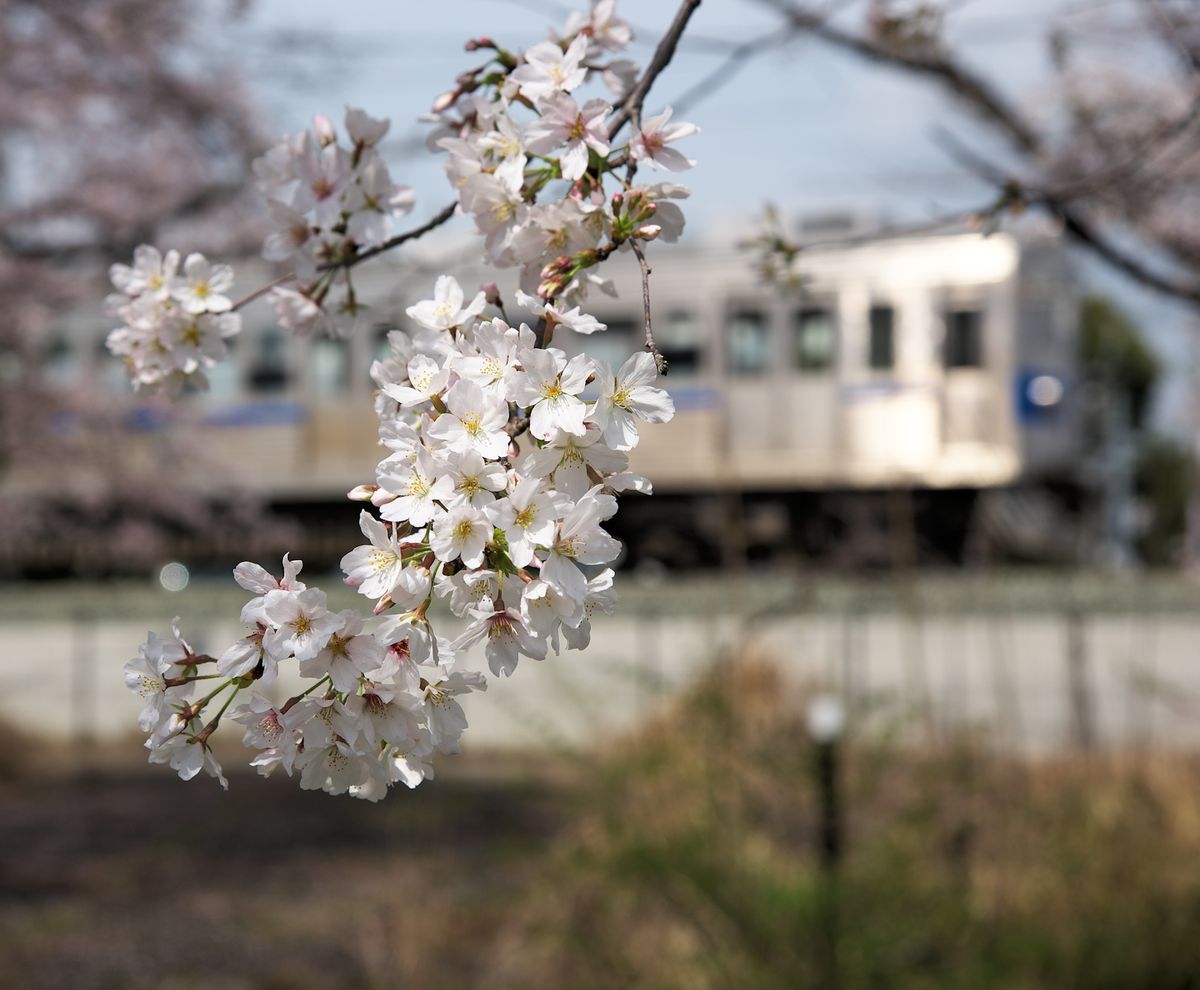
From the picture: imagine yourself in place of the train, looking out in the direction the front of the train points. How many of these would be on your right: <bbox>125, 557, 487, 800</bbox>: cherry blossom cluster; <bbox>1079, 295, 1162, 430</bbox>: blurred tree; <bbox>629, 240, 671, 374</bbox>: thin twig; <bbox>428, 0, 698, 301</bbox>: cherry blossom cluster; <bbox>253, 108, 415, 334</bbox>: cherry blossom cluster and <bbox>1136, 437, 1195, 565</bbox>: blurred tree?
4

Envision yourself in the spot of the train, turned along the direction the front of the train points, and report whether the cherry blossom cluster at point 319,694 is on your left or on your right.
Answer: on your right

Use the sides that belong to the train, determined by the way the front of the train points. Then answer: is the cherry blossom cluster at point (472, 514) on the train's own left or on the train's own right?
on the train's own right

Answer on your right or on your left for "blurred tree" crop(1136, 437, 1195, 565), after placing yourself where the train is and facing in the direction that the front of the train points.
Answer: on your left

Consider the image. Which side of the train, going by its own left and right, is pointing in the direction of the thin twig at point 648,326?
right

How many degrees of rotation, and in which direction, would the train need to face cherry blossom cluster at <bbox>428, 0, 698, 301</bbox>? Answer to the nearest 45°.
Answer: approximately 90° to its right

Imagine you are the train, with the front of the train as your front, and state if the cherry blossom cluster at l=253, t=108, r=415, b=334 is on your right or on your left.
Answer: on your right

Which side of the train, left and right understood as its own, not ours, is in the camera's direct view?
right

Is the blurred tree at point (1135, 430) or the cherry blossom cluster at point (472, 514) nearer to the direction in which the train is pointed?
the blurred tree

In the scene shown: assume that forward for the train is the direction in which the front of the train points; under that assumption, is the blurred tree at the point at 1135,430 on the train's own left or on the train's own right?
on the train's own left
